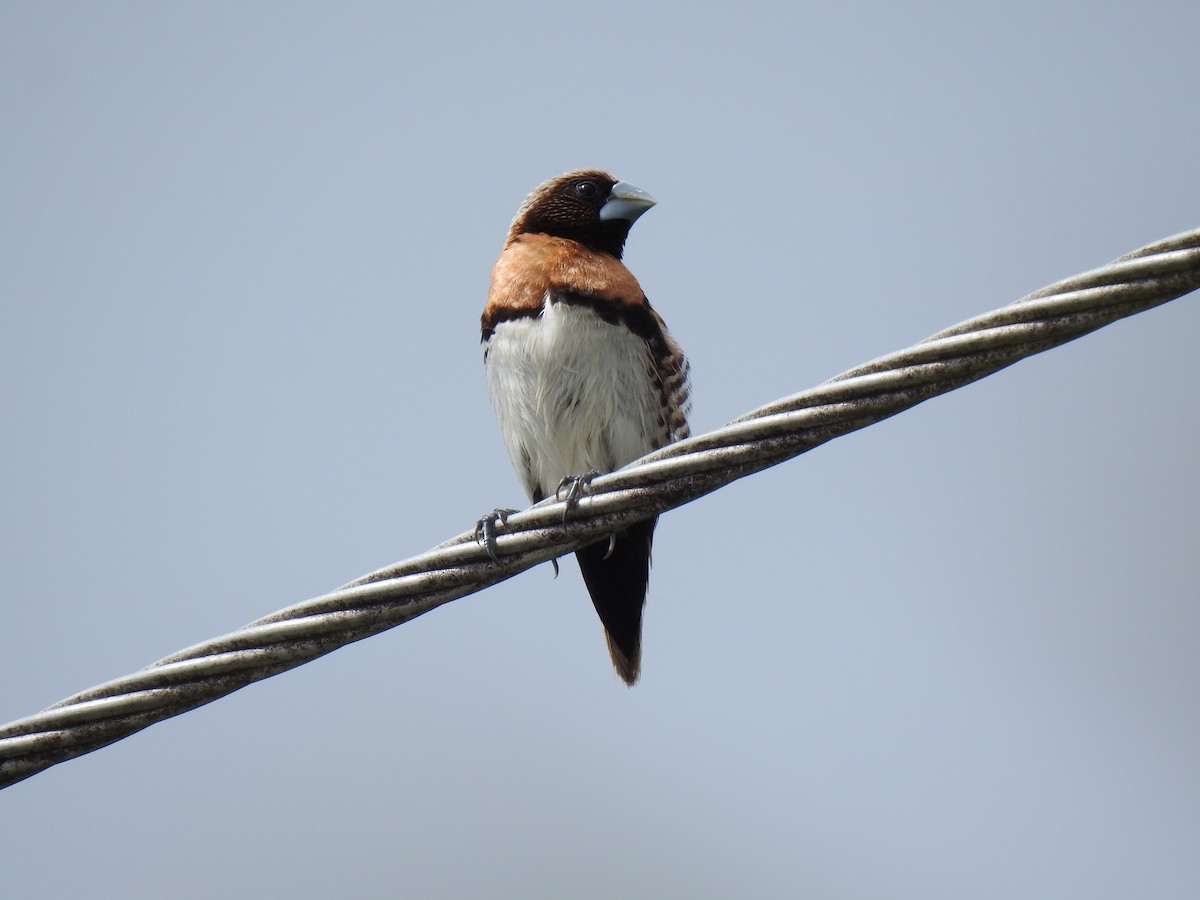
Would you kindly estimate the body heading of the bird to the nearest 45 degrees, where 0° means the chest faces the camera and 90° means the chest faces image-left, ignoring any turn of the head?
approximately 0°
